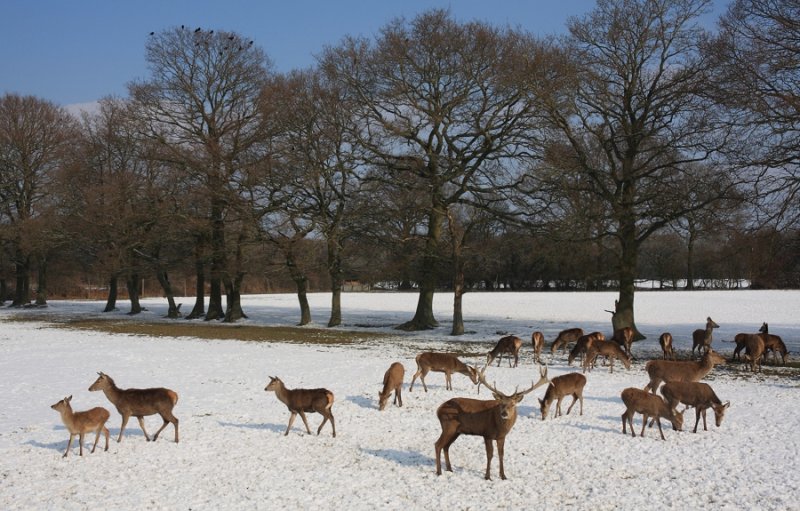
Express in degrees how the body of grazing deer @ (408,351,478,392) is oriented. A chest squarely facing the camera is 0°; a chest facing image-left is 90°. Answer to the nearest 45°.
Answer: approximately 270°

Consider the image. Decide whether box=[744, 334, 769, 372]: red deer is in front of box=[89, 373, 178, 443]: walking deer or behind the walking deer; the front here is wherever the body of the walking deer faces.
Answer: behind

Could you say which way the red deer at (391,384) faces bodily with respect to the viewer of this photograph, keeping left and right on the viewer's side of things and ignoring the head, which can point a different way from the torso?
facing the viewer and to the left of the viewer

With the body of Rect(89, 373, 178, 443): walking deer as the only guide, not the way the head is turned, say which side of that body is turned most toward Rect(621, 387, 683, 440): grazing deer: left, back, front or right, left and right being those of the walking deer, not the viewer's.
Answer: back

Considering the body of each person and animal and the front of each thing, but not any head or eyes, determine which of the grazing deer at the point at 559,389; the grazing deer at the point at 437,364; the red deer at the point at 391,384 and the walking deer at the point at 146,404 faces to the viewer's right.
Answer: the grazing deer at the point at 437,364

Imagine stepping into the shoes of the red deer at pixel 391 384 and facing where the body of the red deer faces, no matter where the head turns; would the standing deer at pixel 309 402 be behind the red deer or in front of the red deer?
in front

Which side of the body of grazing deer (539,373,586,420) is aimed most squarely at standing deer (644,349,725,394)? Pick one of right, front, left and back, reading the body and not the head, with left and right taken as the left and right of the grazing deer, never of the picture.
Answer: back

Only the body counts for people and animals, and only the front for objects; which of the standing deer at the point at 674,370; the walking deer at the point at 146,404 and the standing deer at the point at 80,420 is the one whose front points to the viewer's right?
the standing deer at the point at 674,370

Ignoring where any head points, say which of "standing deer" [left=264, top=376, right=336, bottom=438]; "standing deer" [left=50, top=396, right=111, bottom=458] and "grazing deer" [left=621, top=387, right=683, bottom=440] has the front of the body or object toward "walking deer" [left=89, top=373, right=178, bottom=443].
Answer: "standing deer" [left=264, top=376, right=336, bottom=438]

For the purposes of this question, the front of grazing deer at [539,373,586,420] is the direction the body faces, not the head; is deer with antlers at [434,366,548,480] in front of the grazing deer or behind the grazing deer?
in front

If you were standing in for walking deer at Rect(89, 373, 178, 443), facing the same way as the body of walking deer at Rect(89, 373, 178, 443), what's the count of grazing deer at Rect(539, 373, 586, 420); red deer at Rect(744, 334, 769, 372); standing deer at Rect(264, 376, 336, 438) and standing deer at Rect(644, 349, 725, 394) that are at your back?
4

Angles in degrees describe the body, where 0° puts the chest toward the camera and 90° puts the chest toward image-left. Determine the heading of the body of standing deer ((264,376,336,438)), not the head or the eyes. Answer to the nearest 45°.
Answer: approximately 90°

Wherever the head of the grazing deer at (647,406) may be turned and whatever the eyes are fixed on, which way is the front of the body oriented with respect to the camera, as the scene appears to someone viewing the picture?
to the viewer's right

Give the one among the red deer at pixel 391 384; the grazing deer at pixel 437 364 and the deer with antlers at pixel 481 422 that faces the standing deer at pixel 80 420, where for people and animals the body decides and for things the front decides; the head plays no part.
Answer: the red deer

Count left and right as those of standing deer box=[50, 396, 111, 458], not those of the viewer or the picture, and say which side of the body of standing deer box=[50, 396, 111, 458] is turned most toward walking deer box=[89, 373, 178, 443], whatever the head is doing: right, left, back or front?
back

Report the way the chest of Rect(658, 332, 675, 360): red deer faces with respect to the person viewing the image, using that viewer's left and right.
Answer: facing away from the viewer

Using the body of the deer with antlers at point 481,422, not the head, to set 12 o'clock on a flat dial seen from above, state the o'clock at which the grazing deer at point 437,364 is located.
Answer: The grazing deer is roughly at 7 o'clock from the deer with antlers.

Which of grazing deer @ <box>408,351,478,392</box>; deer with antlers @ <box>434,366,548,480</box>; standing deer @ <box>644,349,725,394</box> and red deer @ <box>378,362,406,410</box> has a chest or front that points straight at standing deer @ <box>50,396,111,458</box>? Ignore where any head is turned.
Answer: the red deer
